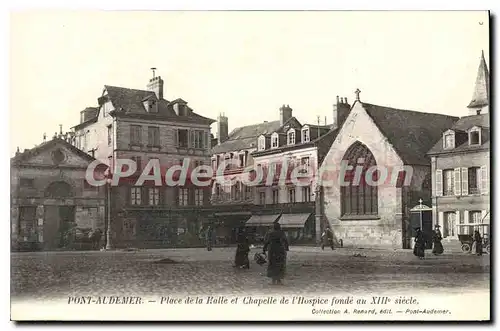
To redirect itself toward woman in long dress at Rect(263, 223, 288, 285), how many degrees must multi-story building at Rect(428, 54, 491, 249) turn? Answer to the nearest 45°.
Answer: approximately 45° to its right

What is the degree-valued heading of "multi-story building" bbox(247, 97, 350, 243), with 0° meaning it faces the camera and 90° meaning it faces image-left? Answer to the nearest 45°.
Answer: approximately 45°

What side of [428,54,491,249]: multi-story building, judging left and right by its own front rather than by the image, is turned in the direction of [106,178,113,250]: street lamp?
right

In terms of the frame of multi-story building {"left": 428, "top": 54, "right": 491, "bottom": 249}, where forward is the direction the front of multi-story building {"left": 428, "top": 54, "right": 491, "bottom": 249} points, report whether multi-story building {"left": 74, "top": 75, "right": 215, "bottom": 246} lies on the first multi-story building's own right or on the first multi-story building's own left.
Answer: on the first multi-story building's own right

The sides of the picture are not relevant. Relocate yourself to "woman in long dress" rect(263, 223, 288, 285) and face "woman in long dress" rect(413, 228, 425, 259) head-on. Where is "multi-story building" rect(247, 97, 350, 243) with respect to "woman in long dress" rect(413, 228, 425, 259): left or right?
left

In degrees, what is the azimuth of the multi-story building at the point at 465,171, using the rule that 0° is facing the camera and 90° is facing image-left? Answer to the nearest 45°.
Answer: approximately 0°
